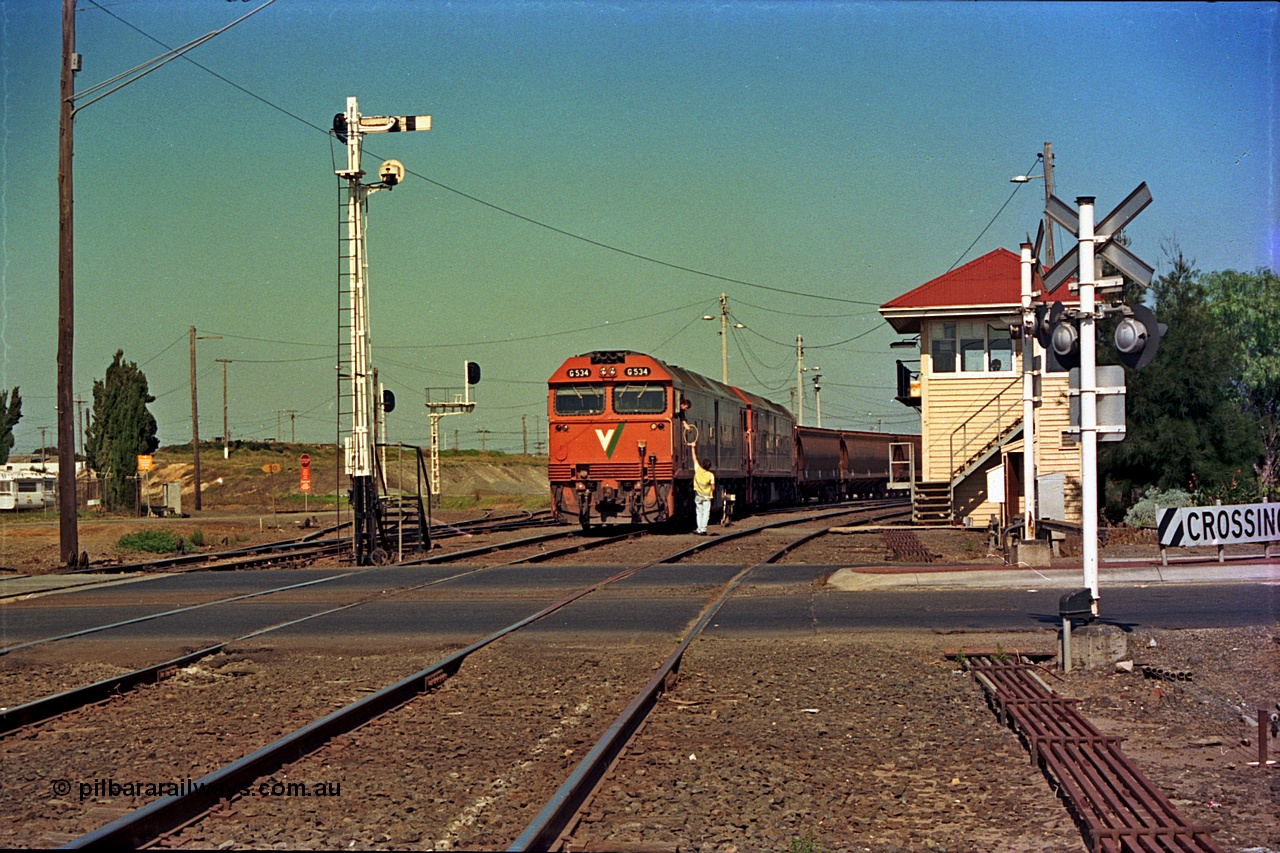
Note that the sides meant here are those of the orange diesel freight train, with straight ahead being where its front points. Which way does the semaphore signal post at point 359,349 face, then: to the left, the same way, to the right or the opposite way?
the opposite way

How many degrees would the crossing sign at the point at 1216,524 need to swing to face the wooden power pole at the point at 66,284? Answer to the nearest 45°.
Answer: approximately 90° to its right

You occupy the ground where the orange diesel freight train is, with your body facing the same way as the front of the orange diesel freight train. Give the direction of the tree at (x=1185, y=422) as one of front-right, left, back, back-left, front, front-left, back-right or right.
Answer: left

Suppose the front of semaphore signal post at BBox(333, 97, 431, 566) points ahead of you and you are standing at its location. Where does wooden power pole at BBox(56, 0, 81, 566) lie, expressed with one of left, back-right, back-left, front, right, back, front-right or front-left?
left

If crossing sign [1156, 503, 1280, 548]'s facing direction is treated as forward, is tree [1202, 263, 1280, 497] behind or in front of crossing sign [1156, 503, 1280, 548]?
behind

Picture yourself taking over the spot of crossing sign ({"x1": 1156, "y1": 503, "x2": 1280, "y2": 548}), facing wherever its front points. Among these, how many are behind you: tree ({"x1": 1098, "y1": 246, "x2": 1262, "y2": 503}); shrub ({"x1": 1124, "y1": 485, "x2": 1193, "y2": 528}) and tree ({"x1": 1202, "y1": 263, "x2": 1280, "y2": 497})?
3

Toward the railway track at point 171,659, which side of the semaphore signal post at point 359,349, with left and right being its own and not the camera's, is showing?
back

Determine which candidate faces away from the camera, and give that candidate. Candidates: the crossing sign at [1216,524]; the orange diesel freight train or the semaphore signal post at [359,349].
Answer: the semaphore signal post

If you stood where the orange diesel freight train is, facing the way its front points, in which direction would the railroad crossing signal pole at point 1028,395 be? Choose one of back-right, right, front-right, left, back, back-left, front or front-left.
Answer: front-left

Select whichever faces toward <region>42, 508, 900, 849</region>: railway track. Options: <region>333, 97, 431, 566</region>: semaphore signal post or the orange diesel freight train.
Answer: the orange diesel freight train

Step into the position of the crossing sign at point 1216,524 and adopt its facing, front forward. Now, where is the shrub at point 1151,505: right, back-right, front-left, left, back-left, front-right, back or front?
back

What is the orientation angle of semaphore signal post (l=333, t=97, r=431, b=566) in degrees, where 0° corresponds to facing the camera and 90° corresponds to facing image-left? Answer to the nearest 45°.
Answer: approximately 180°
